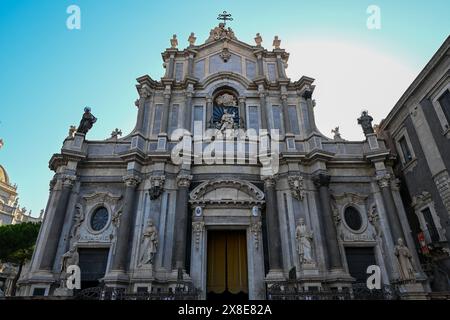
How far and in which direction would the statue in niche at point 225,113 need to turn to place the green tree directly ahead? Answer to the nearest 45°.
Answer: approximately 135° to its right

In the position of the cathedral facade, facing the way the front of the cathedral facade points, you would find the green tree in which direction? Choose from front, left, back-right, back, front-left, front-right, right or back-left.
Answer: back-right

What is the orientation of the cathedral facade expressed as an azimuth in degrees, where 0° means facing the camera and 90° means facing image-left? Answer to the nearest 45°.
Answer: approximately 0°

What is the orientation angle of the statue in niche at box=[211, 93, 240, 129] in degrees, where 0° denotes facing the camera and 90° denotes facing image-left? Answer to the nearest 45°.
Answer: approximately 0°
